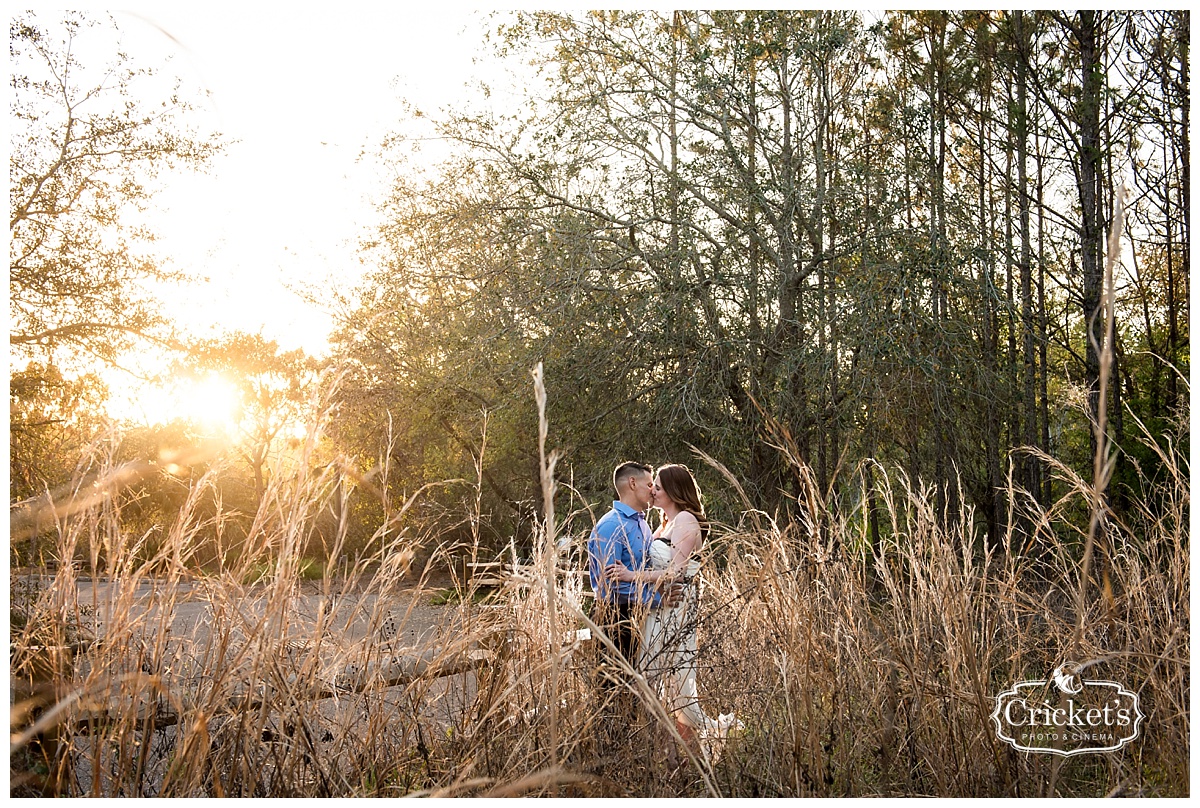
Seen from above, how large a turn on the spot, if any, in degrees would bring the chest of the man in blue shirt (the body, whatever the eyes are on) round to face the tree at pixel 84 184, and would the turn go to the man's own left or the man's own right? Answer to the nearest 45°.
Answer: approximately 135° to the man's own left

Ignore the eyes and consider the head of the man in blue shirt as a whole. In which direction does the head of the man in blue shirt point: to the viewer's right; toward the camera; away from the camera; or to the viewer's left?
to the viewer's right

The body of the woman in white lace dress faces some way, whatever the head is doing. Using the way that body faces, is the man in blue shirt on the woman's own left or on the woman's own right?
on the woman's own right

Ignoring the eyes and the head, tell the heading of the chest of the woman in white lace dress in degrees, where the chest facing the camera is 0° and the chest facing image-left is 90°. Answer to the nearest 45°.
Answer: approximately 90°

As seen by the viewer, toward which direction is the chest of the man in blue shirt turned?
to the viewer's right

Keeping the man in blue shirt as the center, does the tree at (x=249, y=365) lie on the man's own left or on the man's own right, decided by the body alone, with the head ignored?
on the man's own left

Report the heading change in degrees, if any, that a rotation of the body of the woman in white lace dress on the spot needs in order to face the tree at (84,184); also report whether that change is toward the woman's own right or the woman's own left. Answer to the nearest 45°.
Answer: approximately 45° to the woman's own right

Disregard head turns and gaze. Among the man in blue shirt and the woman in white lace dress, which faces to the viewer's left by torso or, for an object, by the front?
the woman in white lace dress

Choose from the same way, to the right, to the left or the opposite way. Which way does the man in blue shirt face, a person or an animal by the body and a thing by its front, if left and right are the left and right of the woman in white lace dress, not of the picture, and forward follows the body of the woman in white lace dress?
the opposite way

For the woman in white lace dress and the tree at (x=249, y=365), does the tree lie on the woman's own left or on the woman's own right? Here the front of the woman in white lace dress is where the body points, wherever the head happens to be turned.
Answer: on the woman's own right

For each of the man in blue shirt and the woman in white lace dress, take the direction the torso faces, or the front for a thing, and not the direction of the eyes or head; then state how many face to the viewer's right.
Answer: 1
